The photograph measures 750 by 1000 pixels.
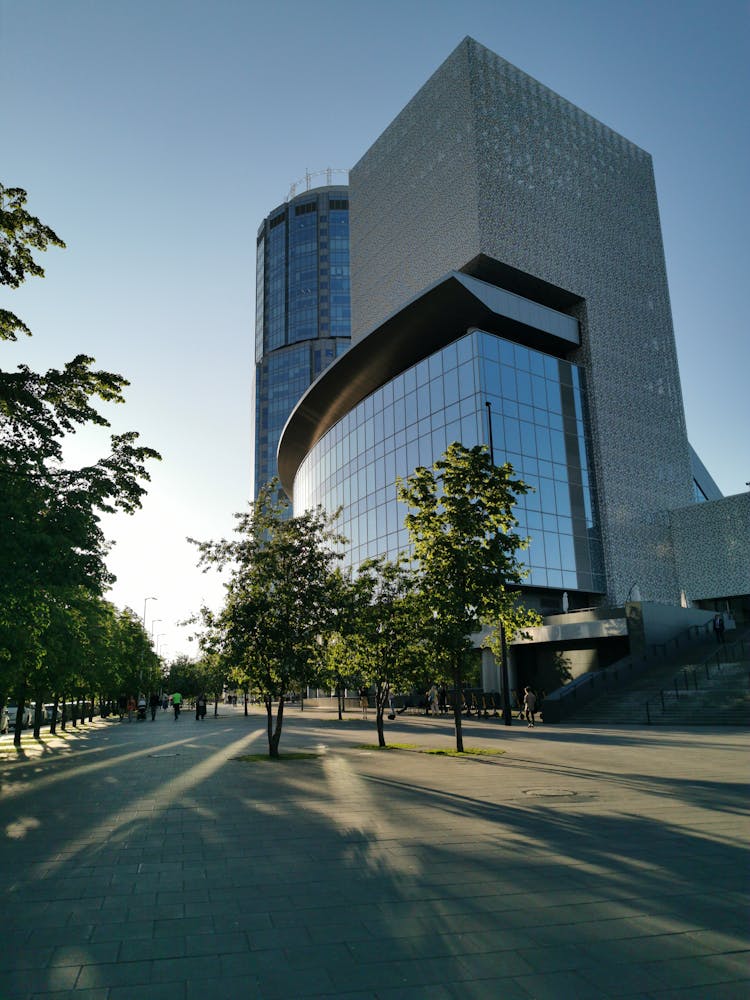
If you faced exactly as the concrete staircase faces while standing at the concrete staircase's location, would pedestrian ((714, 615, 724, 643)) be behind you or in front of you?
behind

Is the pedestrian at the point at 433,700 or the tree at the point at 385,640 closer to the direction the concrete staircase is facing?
the tree

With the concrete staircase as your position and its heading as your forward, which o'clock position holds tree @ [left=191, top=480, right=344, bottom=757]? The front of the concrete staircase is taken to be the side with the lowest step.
The tree is roughly at 1 o'clock from the concrete staircase.

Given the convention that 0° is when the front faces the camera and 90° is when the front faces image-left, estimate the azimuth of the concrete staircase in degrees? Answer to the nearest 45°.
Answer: approximately 0°

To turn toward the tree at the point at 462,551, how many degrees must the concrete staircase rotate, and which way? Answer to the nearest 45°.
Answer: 0° — it already faces it

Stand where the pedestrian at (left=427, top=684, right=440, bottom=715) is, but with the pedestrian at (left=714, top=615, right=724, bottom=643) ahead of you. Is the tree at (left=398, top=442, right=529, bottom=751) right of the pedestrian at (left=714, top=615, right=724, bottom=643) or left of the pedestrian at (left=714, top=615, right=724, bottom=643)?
right

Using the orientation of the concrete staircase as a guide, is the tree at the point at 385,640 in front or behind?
in front
